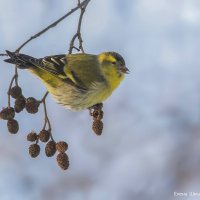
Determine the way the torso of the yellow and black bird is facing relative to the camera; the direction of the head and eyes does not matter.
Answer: to the viewer's right
